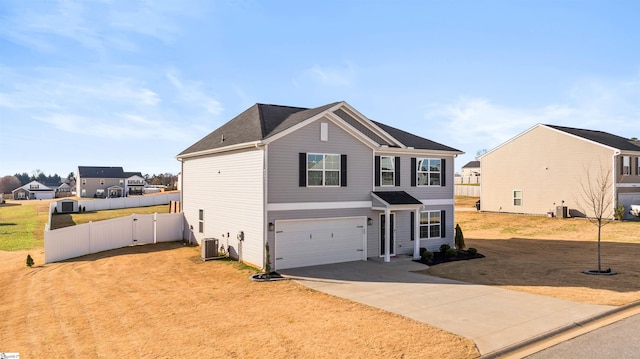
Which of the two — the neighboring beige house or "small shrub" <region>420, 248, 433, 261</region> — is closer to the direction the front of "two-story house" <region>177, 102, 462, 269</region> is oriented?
the small shrub

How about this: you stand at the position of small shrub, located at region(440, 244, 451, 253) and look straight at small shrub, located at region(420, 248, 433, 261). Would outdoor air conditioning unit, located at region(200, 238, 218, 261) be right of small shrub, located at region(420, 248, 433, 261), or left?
right

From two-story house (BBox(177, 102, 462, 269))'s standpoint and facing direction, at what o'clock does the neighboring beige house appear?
The neighboring beige house is roughly at 9 o'clock from the two-story house.

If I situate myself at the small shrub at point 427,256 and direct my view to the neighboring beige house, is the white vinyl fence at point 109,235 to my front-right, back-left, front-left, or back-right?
back-left

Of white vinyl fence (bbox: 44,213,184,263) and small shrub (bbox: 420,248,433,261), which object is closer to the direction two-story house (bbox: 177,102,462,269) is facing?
the small shrub

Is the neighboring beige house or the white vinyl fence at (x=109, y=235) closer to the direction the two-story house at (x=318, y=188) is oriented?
the neighboring beige house

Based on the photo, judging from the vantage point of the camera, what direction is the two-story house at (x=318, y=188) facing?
facing the viewer and to the right of the viewer

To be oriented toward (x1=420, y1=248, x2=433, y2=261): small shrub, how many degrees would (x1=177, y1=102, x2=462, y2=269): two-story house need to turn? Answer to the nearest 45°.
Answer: approximately 45° to its left

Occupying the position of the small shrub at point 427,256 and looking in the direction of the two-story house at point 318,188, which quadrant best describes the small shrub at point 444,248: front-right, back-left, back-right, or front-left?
back-right

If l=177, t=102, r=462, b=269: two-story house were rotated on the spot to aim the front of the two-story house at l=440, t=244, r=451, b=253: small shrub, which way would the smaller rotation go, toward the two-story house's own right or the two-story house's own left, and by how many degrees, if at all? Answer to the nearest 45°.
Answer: approximately 45° to the two-story house's own left
